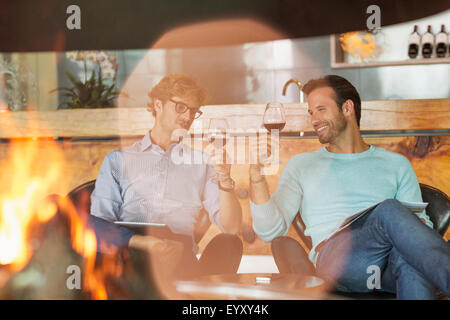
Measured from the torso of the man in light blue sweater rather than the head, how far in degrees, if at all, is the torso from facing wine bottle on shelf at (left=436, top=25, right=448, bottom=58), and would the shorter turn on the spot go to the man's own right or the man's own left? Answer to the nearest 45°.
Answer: approximately 180°

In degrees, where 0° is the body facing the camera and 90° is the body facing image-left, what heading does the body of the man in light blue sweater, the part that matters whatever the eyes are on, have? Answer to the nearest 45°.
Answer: approximately 0°

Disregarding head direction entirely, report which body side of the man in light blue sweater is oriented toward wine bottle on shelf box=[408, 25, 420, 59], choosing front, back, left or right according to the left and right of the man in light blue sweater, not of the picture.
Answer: back

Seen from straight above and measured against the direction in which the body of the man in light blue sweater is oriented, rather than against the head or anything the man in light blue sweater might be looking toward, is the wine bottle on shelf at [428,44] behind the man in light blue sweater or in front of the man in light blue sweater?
behind

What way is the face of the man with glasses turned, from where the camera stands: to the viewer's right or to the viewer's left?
to the viewer's right

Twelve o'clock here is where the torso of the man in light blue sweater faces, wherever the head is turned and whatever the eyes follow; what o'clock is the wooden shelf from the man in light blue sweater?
The wooden shelf is roughly at 6 o'clock from the man in light blue sweater.
